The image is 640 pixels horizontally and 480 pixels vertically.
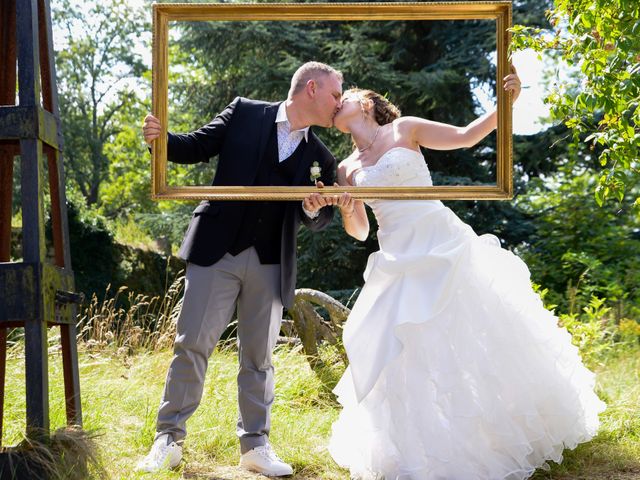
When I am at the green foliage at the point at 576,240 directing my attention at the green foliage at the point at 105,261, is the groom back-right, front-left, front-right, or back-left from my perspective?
front-left

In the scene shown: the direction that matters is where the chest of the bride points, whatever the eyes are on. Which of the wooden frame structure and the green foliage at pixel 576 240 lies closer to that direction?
the wooden frame structure

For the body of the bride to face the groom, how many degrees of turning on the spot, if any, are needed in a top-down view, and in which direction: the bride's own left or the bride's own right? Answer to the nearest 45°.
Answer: approximately 45° to the bride's own right

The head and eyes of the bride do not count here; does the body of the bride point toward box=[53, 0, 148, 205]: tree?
no

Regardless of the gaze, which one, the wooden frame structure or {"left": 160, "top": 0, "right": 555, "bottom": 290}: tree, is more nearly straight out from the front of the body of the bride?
the wooden frame structure

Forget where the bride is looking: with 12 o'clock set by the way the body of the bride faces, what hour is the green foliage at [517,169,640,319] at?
The green foliage is roughly at 5 o'clock from the bride.

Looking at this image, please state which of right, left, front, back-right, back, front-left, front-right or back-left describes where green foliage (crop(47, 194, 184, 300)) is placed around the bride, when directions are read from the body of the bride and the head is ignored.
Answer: right

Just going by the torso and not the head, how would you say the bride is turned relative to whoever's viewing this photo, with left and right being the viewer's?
facing the viewer and to the left of the viewer

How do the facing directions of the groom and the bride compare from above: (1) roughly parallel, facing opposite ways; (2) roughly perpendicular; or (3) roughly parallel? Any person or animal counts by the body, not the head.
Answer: roughly perpendicular

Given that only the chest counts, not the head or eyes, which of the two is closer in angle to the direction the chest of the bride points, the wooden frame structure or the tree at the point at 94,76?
the wooden frame structure

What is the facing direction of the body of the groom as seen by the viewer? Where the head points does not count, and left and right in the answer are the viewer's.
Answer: facing the viewer and to the right of the viewer

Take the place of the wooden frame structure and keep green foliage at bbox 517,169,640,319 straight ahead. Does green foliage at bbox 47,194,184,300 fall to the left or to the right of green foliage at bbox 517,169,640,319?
left

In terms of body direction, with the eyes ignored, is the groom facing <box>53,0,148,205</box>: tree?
no

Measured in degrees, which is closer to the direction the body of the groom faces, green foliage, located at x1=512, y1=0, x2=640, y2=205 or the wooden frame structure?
the green foliage

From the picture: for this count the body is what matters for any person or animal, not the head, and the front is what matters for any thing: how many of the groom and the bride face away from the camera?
0

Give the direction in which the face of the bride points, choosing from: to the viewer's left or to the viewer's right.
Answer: to the viewer's left
